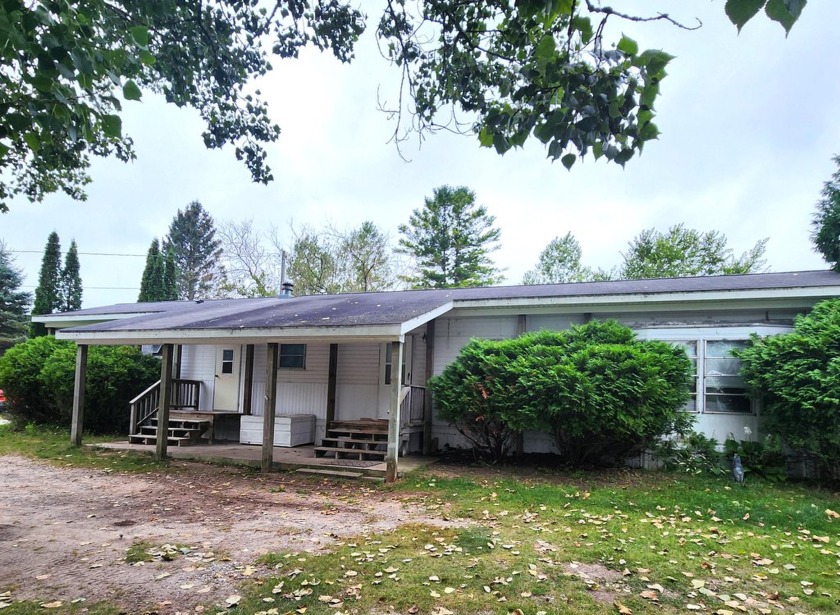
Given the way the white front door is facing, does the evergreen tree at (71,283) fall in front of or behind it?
behind

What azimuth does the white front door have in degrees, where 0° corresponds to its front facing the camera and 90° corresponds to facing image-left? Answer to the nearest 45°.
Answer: approximately 0°

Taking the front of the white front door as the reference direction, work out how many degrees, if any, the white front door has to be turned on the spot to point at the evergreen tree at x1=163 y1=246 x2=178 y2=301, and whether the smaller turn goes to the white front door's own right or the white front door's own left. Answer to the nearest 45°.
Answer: approximately 180°

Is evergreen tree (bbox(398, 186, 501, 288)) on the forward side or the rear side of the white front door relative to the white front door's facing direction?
on the rear side

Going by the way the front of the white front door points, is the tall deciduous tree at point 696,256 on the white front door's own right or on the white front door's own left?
on the white front door's own left

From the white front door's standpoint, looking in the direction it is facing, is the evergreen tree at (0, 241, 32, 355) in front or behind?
behind

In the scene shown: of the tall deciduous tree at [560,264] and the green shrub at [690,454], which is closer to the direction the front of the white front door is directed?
the green shrub

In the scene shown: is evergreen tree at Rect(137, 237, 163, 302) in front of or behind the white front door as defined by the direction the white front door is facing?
behind

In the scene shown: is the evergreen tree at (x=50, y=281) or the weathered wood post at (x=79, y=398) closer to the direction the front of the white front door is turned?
the weathered wood post
